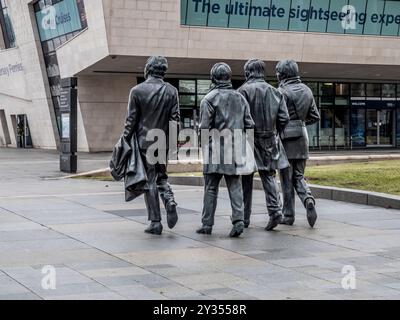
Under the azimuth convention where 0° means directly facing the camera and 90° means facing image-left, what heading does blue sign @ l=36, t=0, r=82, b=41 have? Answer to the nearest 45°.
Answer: approximately 0°

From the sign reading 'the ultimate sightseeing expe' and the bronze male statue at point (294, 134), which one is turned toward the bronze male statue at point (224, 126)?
the sign reading 'the ultimate sightseeing expe'

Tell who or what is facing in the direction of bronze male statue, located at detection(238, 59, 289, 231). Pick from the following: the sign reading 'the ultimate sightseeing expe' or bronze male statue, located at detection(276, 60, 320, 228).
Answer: the sign reading 'the ultimate sightseeing expe'

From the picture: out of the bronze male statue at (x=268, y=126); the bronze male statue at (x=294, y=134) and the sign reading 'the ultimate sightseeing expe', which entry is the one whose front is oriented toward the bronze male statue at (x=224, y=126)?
the sign reading 'the ultimate sightseeing expe'

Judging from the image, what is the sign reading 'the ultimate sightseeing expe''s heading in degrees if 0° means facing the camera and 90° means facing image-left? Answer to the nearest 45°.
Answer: approximately 0°

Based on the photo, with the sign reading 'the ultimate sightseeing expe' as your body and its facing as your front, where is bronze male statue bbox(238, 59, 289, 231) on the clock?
The bronze male statue is roughly at 12 o'clock from the sign reading 'the ultimate sightseeing expe'.

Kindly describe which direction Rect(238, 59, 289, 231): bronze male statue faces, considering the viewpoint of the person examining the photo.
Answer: facing away from the viewer and to the left of the viewer

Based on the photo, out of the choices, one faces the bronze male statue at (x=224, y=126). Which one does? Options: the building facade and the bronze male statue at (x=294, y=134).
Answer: the building facade

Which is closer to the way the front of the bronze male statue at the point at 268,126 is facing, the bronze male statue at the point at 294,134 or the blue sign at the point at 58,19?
the blue sign

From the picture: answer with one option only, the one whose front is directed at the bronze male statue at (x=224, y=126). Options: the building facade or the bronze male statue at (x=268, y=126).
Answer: the building facade

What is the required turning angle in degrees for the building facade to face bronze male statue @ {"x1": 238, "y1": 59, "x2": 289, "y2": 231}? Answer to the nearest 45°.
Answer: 0° — it already faces it

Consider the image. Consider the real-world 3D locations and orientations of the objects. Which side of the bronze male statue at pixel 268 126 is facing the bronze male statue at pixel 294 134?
right

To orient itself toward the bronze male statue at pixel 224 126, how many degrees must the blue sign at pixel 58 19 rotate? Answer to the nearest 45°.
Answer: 0° — it already faces it
